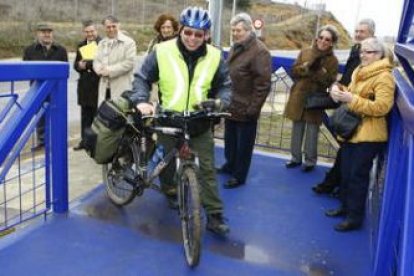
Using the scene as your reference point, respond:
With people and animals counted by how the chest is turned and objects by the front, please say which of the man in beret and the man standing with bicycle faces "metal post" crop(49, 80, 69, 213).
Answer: the man in beret

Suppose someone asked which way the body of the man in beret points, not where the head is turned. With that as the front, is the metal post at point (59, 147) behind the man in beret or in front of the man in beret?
in front

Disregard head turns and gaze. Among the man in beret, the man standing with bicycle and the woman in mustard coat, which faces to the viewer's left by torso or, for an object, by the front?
the woman in mustard coat

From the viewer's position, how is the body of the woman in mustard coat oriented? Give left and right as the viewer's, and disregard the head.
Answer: facing to the left of the viewer

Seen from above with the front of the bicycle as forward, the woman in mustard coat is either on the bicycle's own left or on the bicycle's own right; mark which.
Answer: on the bicycle's own left

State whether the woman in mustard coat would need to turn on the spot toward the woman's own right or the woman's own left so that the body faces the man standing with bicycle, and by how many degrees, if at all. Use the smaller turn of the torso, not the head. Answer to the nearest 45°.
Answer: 0° — they already face them

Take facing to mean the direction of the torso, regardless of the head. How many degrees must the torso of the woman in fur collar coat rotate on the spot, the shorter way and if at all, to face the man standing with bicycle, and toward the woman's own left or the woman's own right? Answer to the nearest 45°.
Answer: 0° — they already face them

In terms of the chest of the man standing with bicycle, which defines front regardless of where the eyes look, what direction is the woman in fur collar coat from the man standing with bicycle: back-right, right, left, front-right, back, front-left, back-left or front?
back-left

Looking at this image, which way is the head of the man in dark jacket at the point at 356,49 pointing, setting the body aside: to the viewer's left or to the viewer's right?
to the viewer's left

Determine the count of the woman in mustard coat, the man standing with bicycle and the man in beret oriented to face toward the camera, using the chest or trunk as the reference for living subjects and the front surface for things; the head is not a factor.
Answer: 2

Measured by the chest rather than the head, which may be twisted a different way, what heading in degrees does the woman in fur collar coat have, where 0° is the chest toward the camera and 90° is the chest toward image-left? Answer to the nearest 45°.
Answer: approximately 45°
